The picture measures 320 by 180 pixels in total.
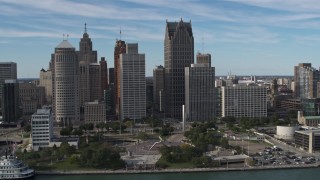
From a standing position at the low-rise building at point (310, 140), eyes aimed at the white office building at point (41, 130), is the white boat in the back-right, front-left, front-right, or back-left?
front-left

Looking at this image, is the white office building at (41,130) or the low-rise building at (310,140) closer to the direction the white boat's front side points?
the low-rise building

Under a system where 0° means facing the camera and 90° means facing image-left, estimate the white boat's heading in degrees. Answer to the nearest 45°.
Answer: approximately 270°

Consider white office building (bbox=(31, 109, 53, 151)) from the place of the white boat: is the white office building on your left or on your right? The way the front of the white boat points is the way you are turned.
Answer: on your left

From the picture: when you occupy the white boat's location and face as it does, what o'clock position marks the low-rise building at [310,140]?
The low-rise building is roughly at 12 o'clock from the white boat.
